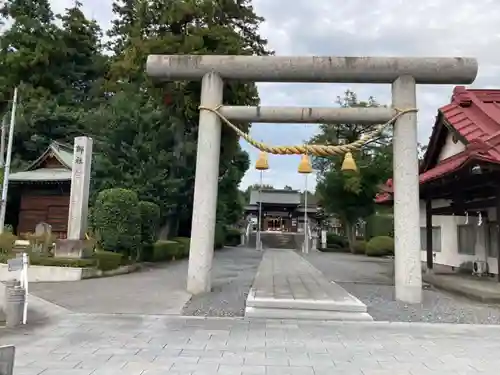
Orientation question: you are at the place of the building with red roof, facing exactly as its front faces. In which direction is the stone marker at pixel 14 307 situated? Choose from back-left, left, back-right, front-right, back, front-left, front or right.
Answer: front

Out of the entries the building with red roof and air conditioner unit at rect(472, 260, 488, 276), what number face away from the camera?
0

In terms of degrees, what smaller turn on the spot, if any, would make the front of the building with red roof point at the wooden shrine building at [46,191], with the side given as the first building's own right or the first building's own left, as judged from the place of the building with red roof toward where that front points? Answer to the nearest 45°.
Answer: approximately 45° to the first building's own right

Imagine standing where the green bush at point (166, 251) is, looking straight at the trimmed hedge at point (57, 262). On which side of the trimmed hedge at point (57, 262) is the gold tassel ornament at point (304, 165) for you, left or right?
left

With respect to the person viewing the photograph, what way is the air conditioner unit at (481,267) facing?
facing the viewer and to the left of the viewer

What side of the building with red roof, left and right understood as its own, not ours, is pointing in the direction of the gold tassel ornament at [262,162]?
front

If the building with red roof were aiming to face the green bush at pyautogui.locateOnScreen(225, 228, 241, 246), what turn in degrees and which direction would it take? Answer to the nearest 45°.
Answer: approximately 90° to its right

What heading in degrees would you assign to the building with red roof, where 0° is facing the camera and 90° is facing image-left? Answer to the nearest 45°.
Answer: approximately 45°

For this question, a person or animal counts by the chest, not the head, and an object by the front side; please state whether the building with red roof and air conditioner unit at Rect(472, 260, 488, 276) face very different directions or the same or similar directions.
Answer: same or similar directions
